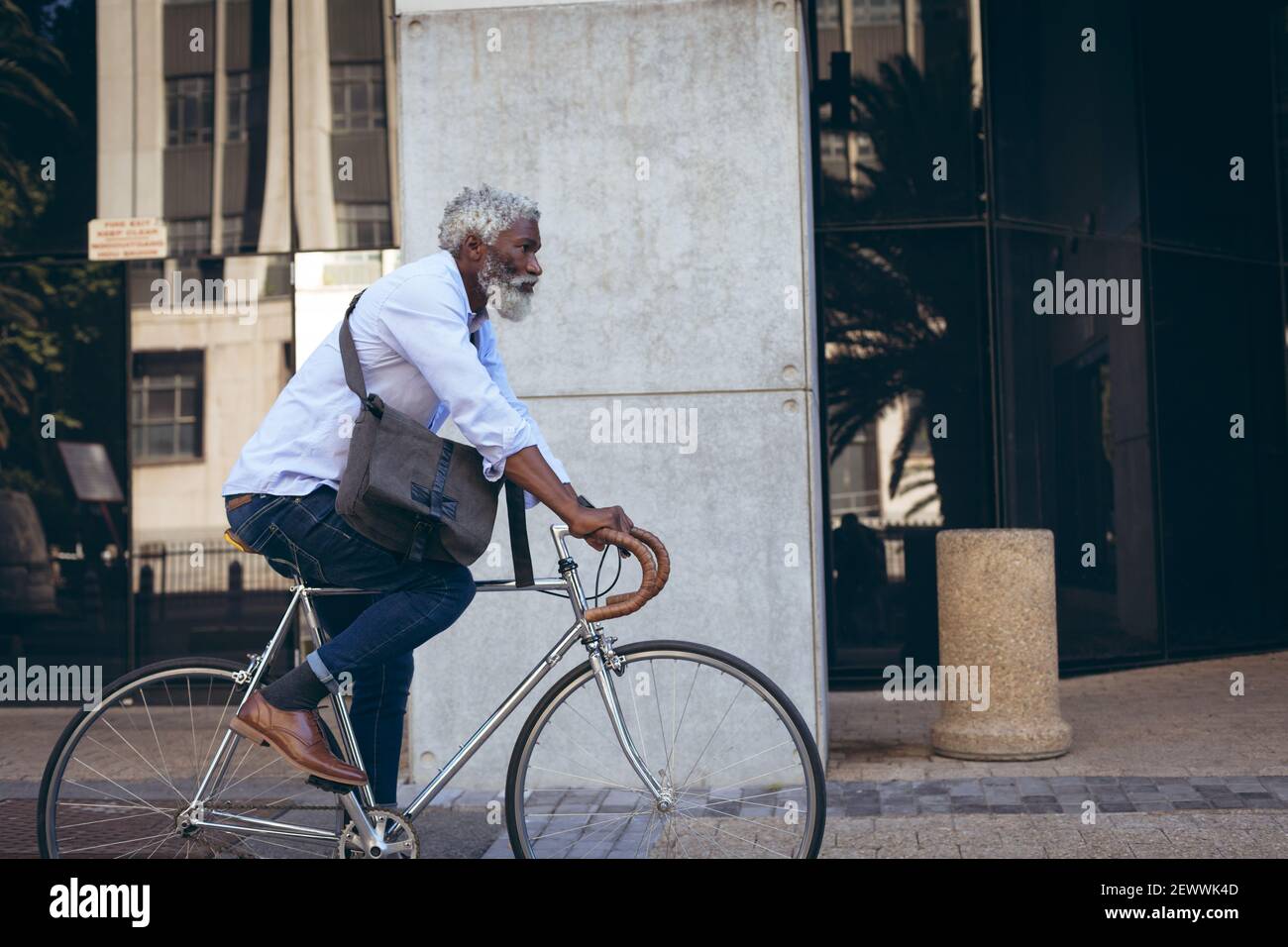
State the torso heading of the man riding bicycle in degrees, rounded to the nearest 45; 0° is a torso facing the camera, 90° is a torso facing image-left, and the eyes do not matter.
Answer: approximately 270°

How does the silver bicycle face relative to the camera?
to the viewer's right

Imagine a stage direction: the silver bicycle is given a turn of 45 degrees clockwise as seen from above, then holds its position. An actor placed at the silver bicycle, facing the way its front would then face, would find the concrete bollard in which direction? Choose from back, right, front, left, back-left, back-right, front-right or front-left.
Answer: left

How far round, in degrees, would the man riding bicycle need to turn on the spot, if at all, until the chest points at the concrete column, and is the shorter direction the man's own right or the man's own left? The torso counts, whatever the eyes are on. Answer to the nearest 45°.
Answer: approximately 45° to the man's own left

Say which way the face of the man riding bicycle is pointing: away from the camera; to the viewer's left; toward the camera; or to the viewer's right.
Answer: to the viewer's right

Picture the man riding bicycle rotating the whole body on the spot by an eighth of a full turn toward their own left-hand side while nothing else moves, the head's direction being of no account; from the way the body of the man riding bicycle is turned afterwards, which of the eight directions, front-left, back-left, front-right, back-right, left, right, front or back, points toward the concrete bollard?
front
